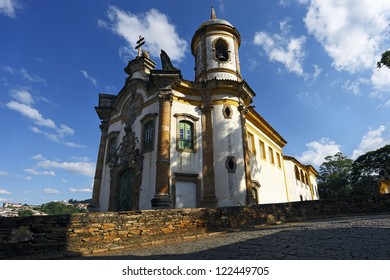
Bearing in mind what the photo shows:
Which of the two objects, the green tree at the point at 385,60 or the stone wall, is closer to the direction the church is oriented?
the stone wall

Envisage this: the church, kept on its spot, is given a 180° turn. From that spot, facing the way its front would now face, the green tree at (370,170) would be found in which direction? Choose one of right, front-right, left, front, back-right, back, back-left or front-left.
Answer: front

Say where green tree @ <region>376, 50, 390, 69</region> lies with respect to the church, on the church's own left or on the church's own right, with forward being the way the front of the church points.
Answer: on the church's own left

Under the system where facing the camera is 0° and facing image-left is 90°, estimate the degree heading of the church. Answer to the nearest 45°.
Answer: approximately 45°

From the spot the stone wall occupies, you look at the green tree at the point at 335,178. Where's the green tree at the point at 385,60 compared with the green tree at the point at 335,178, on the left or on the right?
right
